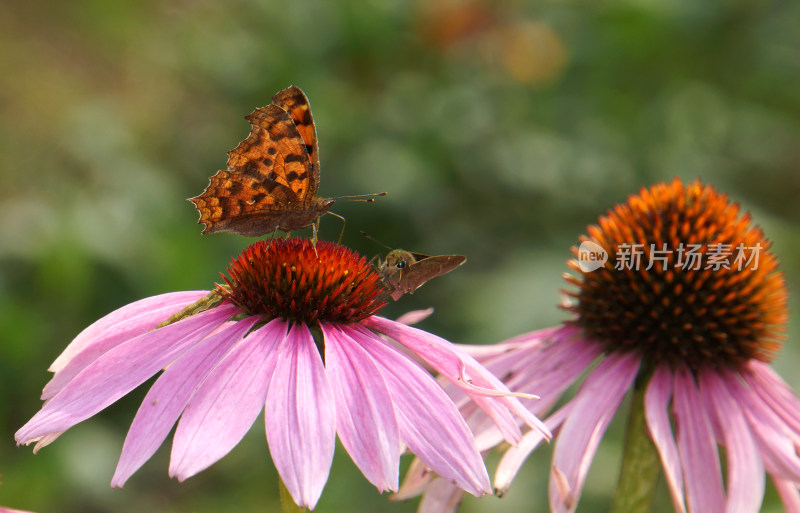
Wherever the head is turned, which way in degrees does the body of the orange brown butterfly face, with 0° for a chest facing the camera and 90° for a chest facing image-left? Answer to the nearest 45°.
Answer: approximately 270°
